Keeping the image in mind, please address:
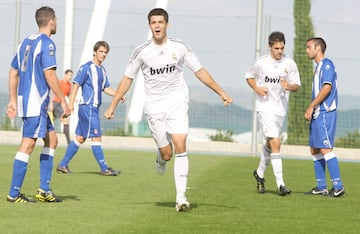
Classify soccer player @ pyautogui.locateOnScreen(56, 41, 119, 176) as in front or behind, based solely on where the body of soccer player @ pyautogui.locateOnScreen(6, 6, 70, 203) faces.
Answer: in front

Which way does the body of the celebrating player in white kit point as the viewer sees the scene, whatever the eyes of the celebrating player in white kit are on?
toward the camera

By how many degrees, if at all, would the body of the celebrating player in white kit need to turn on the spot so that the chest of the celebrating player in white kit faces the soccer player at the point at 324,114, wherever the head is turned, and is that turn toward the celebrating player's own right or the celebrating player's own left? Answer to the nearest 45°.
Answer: approximately 135° to the celebrating player's own left

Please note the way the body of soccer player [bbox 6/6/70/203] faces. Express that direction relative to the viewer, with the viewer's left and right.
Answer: facing away from the viewer and to the right of the viewer

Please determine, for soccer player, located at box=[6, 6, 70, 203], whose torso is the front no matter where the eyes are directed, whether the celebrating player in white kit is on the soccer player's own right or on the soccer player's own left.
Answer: on the soccer player's own right

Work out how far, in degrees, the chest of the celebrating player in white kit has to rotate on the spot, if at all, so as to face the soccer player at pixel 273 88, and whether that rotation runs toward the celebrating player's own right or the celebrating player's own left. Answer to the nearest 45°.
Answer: approximately 135° to the celebrating player's own left
